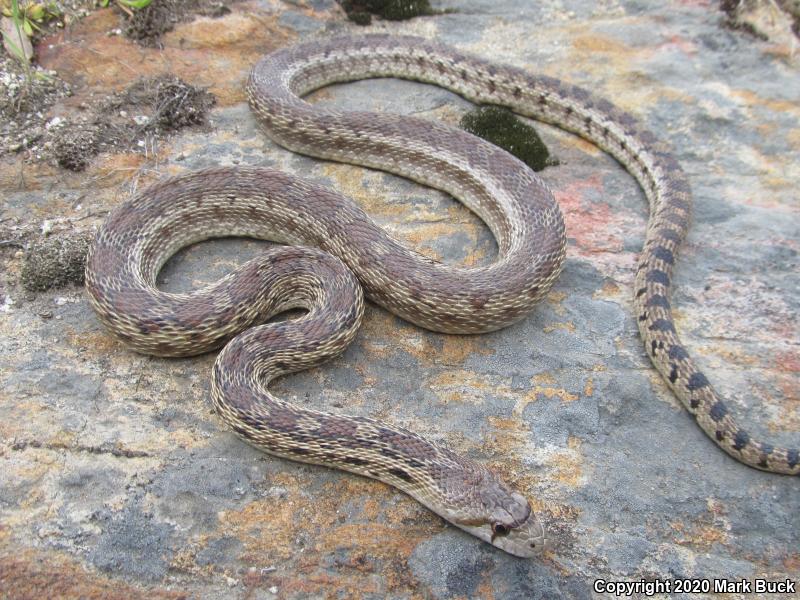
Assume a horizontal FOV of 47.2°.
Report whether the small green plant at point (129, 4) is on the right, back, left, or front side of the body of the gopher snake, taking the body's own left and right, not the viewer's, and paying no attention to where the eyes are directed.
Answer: back

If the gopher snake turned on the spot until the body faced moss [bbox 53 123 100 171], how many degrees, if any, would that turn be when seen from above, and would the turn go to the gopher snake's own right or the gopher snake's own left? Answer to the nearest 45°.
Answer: approximately 135° to the gopher snake's own right

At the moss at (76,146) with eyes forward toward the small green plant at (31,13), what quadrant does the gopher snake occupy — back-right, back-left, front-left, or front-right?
back-right

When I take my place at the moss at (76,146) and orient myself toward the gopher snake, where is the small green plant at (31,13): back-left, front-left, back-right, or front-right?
back-left

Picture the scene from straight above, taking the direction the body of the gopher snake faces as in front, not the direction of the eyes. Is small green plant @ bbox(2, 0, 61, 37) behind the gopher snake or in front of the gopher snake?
behind

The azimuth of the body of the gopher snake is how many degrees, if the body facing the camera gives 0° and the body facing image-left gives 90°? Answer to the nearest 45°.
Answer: approximately 315°

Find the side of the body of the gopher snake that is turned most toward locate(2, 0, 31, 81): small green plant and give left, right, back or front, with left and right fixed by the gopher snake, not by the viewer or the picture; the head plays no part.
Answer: back
